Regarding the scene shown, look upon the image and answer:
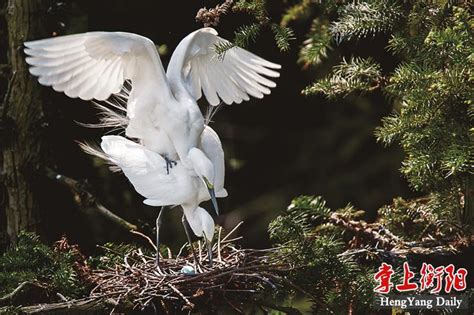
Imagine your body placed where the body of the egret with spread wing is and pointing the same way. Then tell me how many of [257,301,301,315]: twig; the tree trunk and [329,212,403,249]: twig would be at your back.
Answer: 1

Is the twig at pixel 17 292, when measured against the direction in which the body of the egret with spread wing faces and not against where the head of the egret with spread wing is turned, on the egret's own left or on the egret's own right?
on the egret's own right

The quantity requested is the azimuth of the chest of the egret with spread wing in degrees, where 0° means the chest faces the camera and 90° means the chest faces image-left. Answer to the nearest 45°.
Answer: approximately 315°

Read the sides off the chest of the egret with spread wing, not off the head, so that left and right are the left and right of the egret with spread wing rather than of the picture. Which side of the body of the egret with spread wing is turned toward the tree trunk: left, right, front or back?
back

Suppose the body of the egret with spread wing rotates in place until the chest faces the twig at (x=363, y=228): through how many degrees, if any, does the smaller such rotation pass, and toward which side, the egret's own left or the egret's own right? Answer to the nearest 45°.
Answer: approximately 45° to the egret's own left
